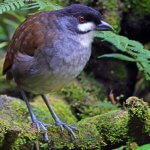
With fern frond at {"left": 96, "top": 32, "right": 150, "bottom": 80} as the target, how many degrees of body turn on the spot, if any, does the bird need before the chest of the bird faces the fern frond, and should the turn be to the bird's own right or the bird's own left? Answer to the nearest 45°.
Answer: approximately 90° to the bird's own left

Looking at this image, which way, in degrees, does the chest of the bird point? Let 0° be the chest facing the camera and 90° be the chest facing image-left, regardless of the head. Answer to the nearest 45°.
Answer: approximately 315°
